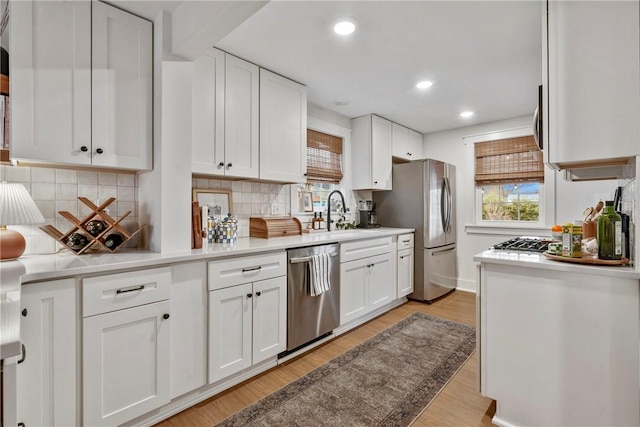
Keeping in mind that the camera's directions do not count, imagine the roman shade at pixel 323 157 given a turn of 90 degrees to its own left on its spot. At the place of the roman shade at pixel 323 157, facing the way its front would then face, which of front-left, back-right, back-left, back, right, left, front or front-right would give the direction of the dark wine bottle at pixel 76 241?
back

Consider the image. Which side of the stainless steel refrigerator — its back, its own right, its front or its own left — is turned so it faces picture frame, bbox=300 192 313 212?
right

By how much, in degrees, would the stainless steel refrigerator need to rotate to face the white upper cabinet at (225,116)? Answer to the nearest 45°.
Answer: approximately 90° to its right

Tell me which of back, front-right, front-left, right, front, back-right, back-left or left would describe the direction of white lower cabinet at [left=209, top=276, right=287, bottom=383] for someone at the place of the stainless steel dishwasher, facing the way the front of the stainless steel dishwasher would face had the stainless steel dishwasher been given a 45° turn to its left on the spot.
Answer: back-right

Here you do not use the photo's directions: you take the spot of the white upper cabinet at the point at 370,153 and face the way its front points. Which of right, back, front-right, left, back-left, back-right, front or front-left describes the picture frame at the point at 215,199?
right

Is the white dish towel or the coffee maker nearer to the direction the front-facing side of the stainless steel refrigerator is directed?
the white dish towel

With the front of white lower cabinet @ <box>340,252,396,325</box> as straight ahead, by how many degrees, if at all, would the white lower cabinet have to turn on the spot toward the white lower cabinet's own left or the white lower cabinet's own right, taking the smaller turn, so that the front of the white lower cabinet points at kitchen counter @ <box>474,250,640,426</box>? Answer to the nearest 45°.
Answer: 0° — it already faces it
